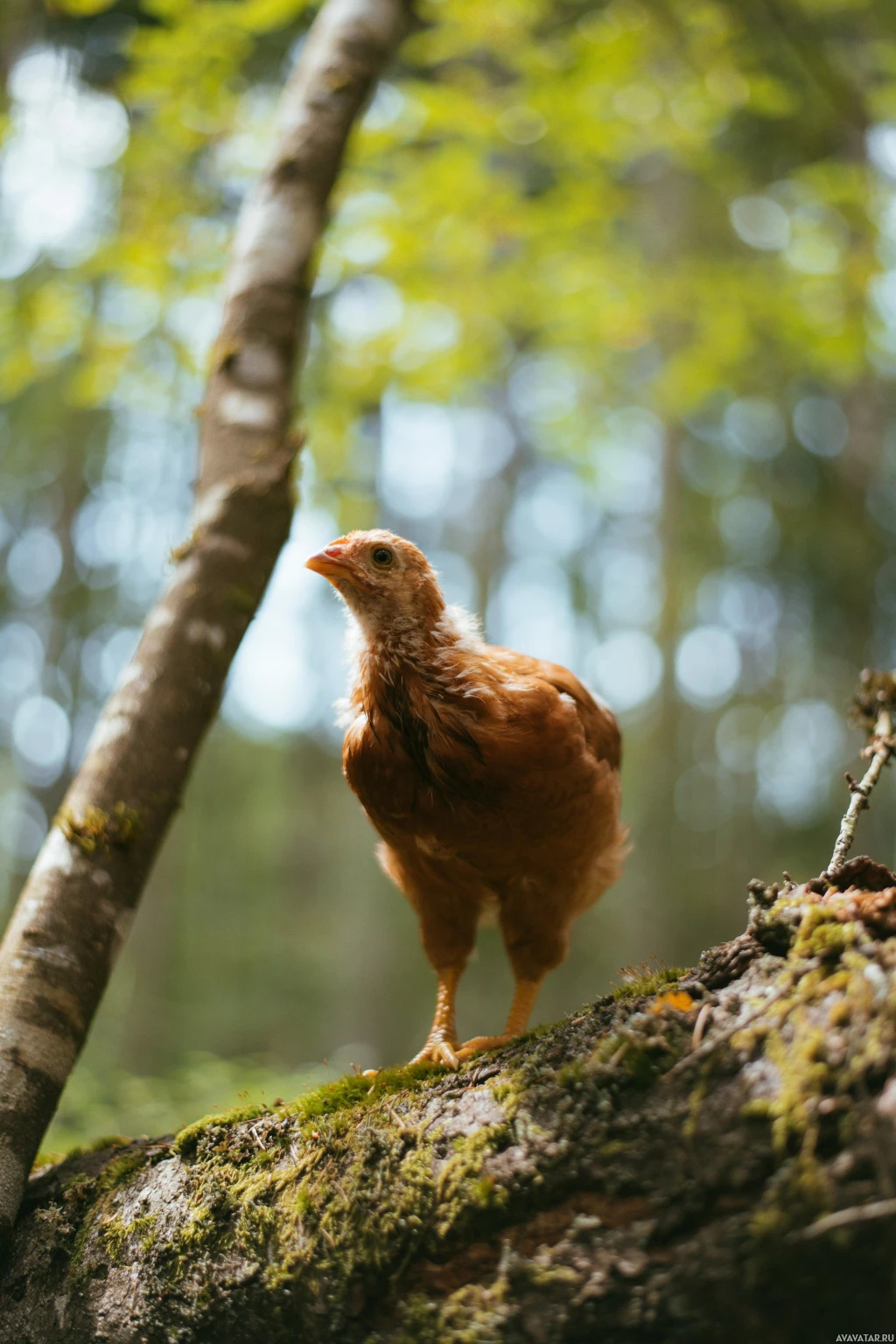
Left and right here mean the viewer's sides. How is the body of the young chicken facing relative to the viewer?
facing the viewer and to the left of the viewer

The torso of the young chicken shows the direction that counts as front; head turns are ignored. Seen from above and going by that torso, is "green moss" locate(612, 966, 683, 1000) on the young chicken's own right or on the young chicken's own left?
on the young chicken's own left
